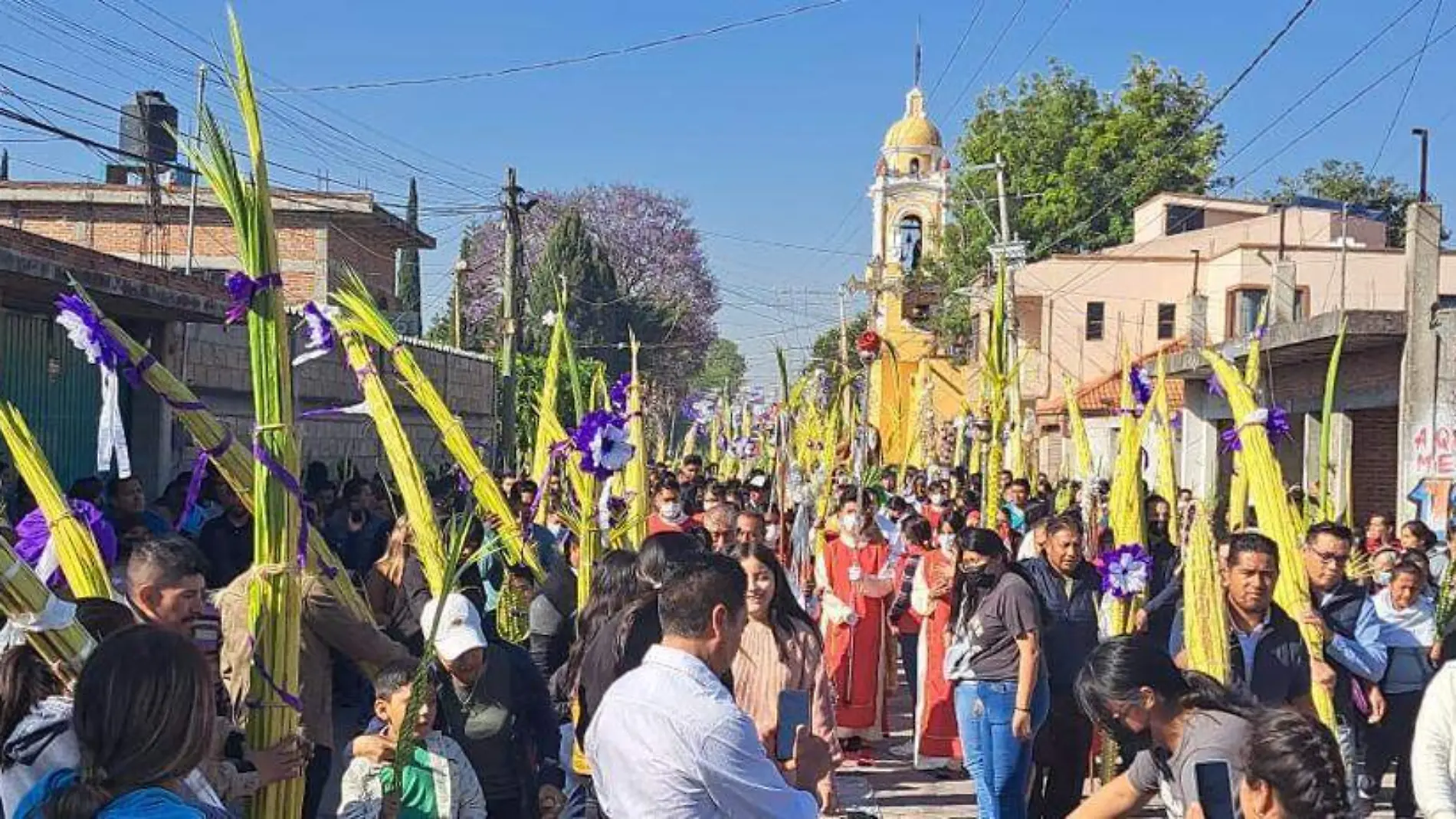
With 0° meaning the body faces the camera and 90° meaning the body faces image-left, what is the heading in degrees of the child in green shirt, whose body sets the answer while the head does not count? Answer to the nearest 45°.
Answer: approximately 0°

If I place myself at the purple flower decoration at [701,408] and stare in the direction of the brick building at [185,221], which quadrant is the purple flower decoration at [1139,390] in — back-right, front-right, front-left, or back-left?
back-left

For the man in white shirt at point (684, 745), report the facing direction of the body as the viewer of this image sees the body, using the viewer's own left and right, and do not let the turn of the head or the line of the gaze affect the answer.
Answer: facing away from the viewer and to the right of the viewer

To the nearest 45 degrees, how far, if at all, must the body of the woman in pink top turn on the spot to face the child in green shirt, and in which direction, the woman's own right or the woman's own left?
0° — they already face them

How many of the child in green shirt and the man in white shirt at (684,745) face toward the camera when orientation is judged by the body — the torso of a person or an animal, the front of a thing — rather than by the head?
1

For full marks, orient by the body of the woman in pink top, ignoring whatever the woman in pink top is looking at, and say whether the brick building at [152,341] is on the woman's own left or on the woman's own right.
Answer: on the woman's own right

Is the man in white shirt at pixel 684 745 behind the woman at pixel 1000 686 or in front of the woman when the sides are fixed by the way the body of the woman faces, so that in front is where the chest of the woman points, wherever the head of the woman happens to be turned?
in front

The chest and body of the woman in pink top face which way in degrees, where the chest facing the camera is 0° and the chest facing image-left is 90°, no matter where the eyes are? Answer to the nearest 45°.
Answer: approximately 45°

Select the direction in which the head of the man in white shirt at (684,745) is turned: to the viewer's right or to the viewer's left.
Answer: to the viewer's right

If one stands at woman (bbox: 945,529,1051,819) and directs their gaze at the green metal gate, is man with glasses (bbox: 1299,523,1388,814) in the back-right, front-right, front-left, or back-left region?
back-right
